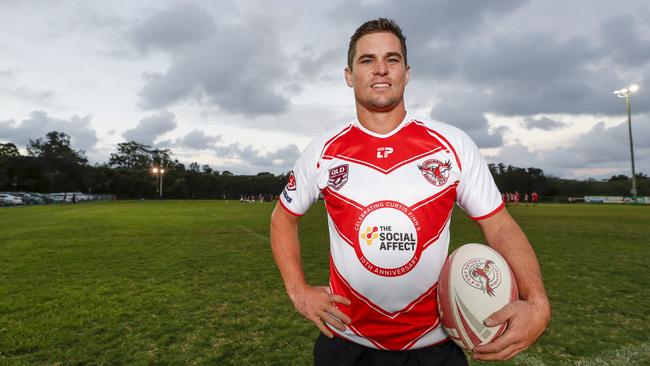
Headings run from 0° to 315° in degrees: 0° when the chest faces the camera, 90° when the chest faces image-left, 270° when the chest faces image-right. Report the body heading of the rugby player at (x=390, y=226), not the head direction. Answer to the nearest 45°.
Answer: approximately 0°

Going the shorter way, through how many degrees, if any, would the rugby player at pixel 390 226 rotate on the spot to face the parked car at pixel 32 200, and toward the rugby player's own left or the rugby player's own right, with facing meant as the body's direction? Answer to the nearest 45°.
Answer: approximately 135° to the rugby player's own right
